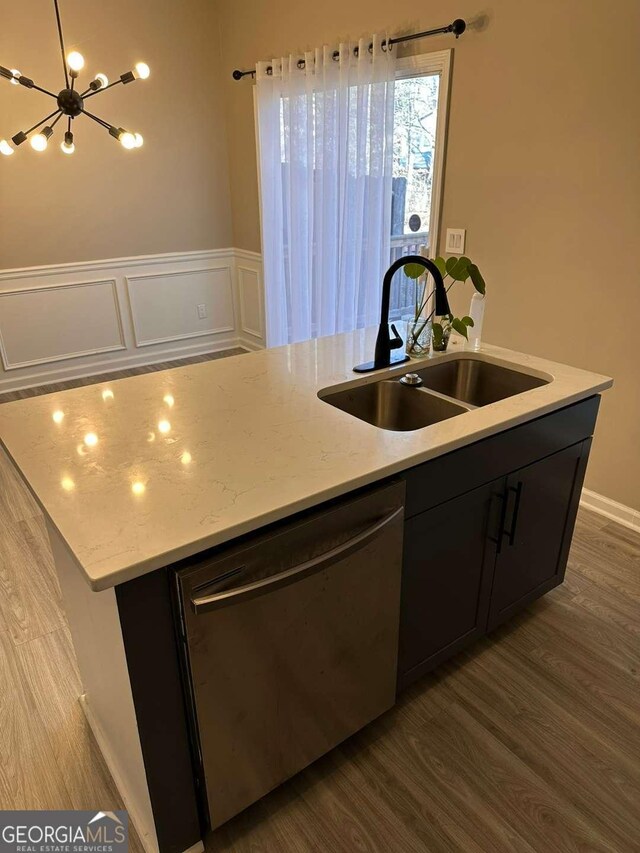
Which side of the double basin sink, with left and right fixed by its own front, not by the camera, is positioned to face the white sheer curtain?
back

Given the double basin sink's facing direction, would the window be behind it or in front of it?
behind
